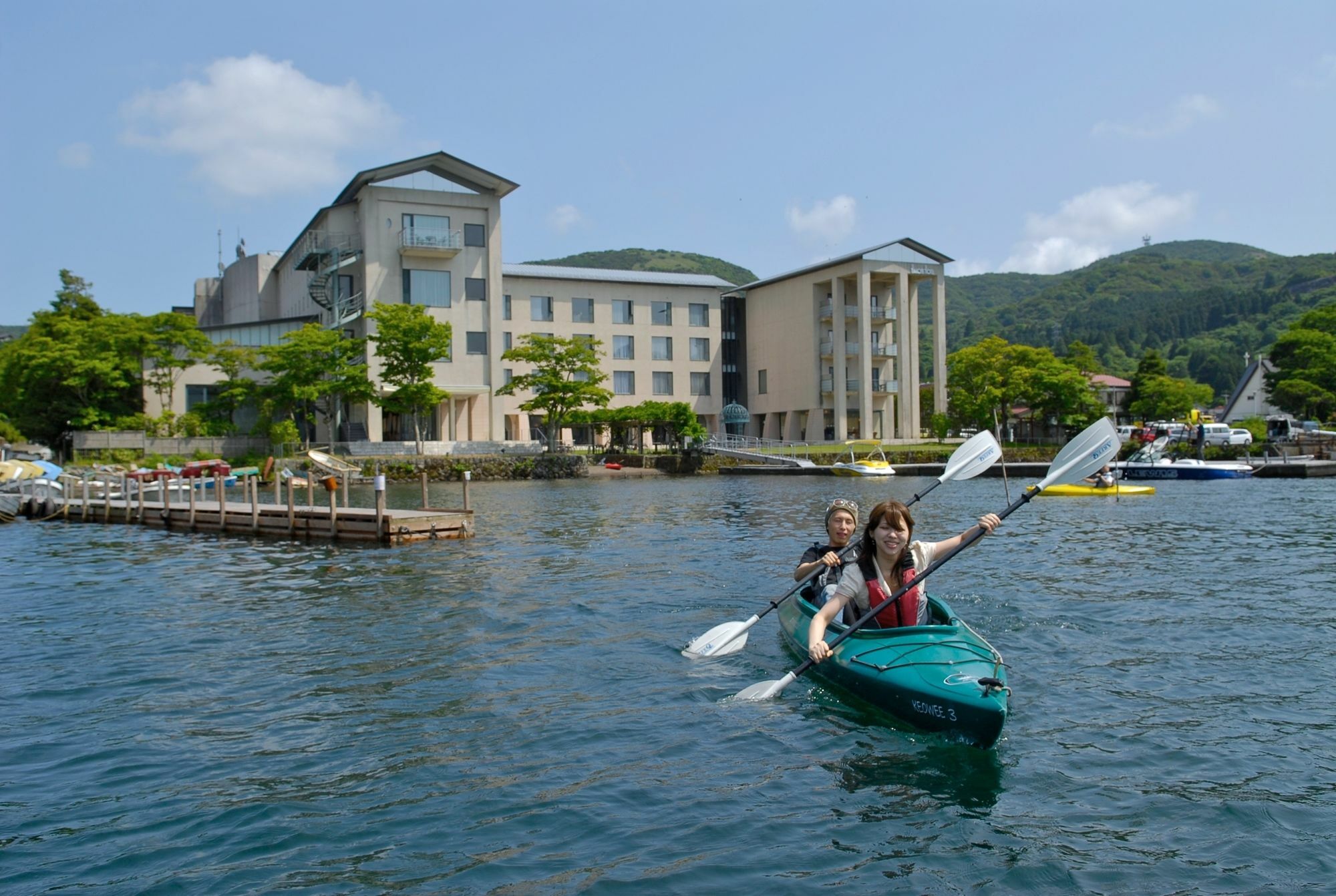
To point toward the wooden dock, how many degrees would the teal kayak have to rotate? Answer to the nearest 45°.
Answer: approximately 180°

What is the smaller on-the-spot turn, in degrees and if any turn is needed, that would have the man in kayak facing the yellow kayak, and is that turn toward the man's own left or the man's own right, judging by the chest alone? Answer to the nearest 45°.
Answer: approximately 135° to the man's own left

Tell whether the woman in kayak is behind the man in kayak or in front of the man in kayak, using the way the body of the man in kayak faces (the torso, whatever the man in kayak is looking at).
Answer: in front

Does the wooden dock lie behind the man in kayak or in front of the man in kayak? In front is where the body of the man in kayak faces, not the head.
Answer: behind

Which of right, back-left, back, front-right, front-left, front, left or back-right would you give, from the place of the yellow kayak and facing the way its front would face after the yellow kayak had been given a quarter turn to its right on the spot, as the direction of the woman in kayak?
back

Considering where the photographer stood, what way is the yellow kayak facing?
facing to the left of the viewer

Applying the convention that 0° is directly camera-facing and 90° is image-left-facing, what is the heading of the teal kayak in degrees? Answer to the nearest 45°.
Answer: approximately 315°

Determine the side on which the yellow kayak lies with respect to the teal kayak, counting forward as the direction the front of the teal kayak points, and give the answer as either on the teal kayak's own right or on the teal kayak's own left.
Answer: on the teal kayak's own left
